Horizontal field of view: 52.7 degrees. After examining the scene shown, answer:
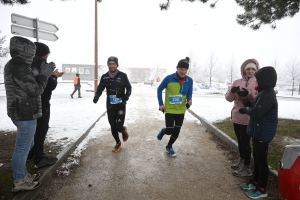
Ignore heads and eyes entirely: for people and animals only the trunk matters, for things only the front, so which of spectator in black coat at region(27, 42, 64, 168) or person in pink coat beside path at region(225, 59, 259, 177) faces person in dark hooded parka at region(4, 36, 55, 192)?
the person in pink coat beside path

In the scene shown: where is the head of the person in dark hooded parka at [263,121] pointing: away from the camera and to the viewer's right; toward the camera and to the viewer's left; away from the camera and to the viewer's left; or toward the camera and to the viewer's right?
away from the camera and to the viewer's left

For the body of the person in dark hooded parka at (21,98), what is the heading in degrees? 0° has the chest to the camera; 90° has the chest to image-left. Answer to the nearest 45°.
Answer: approximately 270°

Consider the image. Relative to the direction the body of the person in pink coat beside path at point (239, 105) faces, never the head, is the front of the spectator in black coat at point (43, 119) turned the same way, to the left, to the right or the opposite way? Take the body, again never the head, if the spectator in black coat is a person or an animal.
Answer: the opposite way

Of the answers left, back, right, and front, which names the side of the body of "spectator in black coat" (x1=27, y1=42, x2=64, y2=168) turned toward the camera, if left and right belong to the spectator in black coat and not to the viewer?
right

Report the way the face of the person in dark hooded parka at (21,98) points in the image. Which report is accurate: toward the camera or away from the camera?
away from the camera
